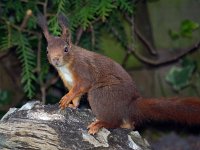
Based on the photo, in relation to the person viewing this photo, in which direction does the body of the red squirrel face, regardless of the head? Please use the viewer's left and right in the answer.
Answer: facing to the left of the viewer

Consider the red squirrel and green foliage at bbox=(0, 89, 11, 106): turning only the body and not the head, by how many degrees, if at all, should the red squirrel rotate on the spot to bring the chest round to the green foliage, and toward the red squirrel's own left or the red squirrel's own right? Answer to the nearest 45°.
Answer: approximately 45° to the red squirrel's own right

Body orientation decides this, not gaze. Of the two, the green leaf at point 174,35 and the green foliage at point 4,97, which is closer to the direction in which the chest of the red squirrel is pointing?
the green foliage

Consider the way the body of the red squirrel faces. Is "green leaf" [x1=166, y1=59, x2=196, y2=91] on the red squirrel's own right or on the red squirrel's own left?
on the red squirrel's own right

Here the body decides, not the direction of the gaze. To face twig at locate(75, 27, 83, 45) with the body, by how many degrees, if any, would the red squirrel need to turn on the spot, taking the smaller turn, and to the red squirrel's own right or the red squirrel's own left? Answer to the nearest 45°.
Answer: approximately 90° to the red squirrel's own right

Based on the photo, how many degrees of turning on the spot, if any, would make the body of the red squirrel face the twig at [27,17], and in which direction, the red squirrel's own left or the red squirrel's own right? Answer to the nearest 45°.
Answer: approximately 45° to the red squirrel's own right

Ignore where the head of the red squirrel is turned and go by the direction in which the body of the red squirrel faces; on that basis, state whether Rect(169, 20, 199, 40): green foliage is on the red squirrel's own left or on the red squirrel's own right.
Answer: on the red squirrel's own right

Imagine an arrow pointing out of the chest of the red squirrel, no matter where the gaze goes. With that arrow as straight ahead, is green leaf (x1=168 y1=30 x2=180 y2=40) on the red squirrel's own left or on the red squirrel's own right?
on the red squirrel's own right
